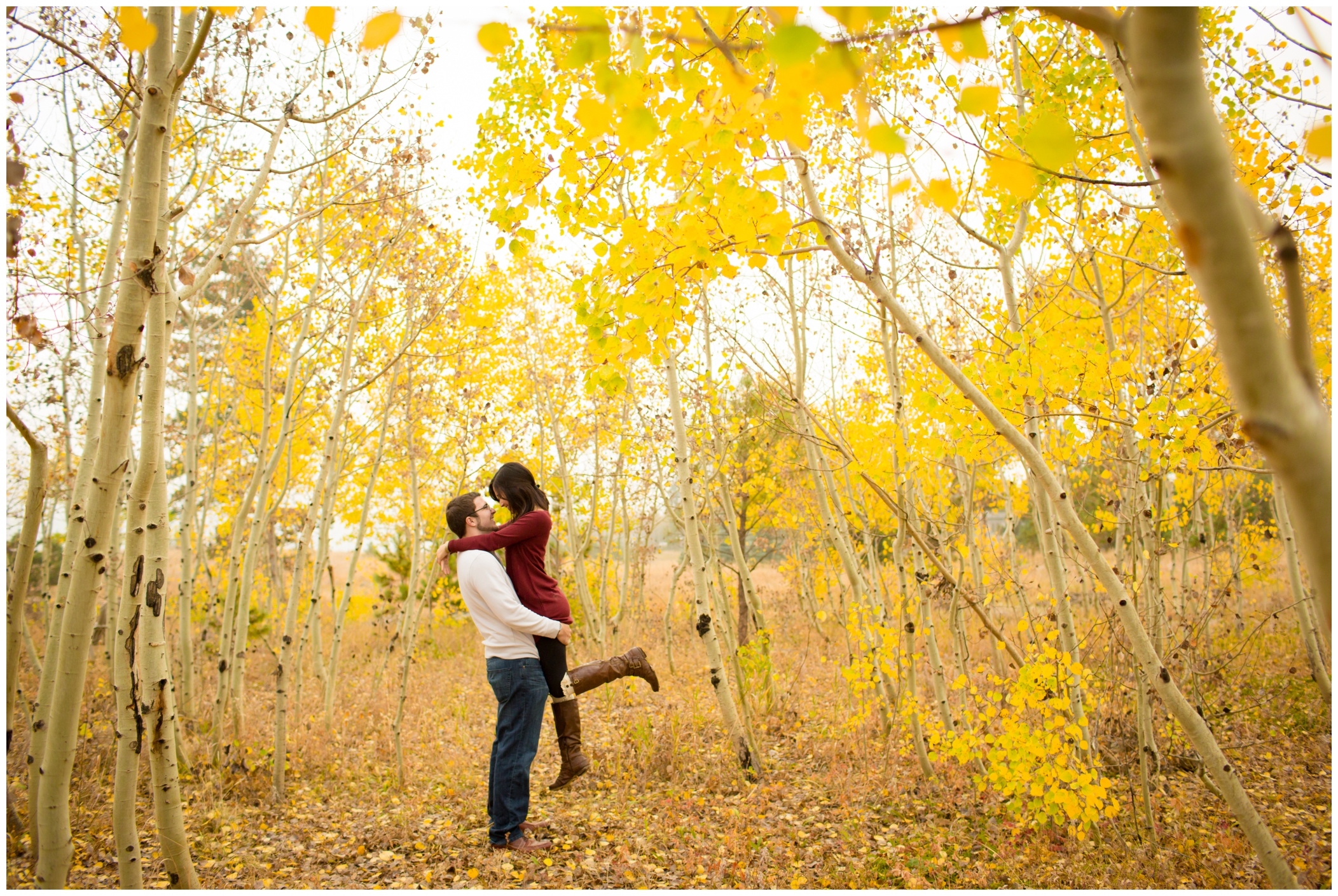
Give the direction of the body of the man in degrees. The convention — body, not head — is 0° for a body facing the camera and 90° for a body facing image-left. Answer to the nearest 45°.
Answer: approximately 270°

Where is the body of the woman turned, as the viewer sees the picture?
to the viewer's left

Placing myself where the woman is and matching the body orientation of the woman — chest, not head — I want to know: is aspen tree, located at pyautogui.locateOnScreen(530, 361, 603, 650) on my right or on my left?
on my right

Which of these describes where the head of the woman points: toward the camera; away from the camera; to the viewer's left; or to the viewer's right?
to the viewer's left

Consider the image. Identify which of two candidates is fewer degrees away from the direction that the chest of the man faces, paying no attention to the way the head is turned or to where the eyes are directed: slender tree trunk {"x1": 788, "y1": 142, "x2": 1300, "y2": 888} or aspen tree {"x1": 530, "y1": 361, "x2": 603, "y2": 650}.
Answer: the slender tree trunk

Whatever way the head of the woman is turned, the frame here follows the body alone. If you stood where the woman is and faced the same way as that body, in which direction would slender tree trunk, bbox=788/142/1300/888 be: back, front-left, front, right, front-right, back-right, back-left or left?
back-left

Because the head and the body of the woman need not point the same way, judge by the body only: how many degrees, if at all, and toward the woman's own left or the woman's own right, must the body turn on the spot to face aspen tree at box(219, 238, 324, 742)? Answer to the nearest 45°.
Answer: approximately 45° to the woman's own right

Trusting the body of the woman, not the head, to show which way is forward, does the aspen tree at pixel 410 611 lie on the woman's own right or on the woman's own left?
on the woman's own right

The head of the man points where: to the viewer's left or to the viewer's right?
to the viewer's right

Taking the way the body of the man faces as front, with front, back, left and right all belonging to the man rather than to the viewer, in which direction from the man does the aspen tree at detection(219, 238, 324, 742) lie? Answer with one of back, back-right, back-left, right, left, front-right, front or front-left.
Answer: back-left
